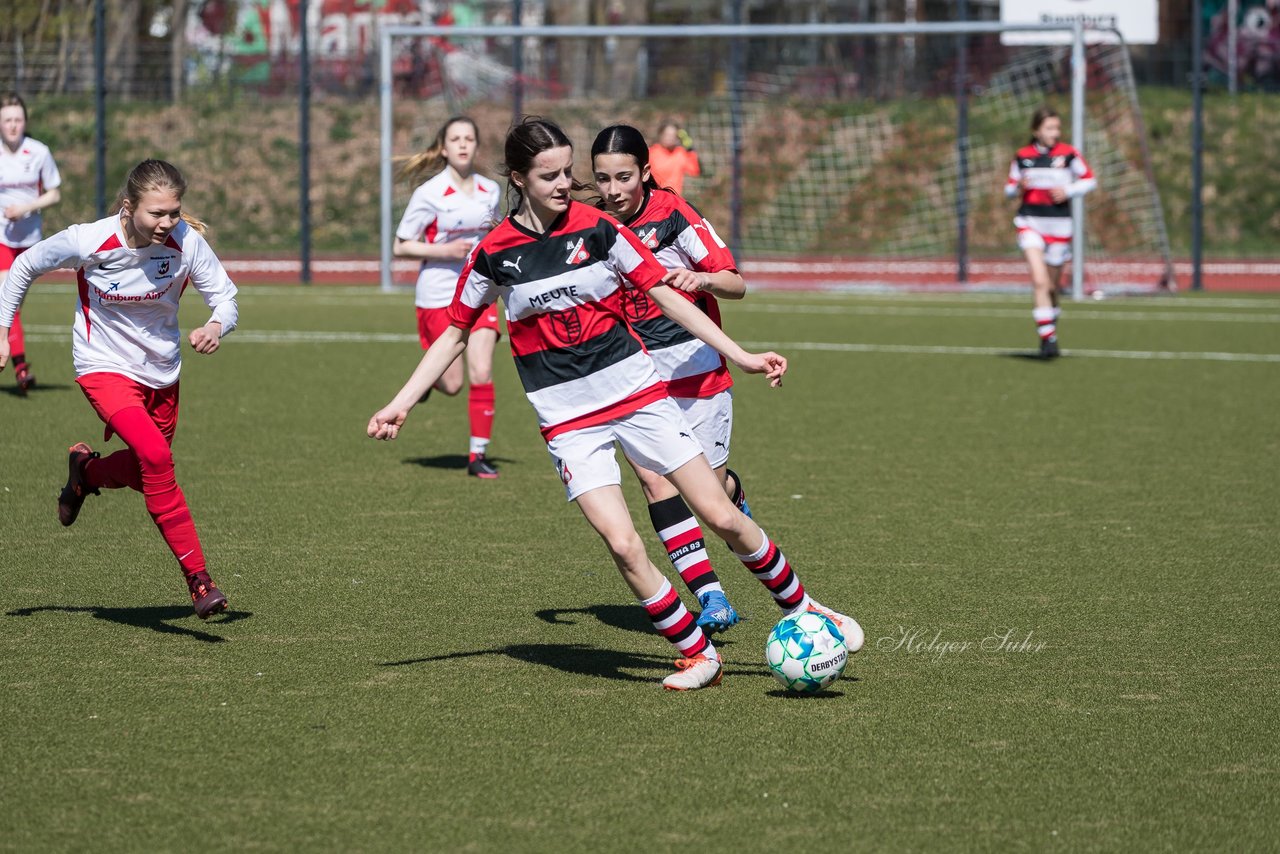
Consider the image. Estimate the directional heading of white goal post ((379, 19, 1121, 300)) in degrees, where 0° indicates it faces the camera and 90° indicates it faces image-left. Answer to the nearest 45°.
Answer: approximately 0°

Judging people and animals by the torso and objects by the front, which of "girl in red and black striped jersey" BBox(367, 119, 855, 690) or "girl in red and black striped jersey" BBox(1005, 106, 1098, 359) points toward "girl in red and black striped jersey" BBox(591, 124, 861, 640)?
"girl in red and black striped jersey" BBox(1005, 106, 1098, 359)

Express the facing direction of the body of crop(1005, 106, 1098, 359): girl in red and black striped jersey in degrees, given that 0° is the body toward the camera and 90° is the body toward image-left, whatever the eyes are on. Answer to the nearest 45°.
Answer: approximately 0°

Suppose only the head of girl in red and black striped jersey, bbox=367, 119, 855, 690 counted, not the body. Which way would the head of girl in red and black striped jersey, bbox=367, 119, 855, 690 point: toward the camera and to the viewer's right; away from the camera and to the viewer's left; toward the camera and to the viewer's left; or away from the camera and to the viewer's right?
toward the camera and to the viewer's right
